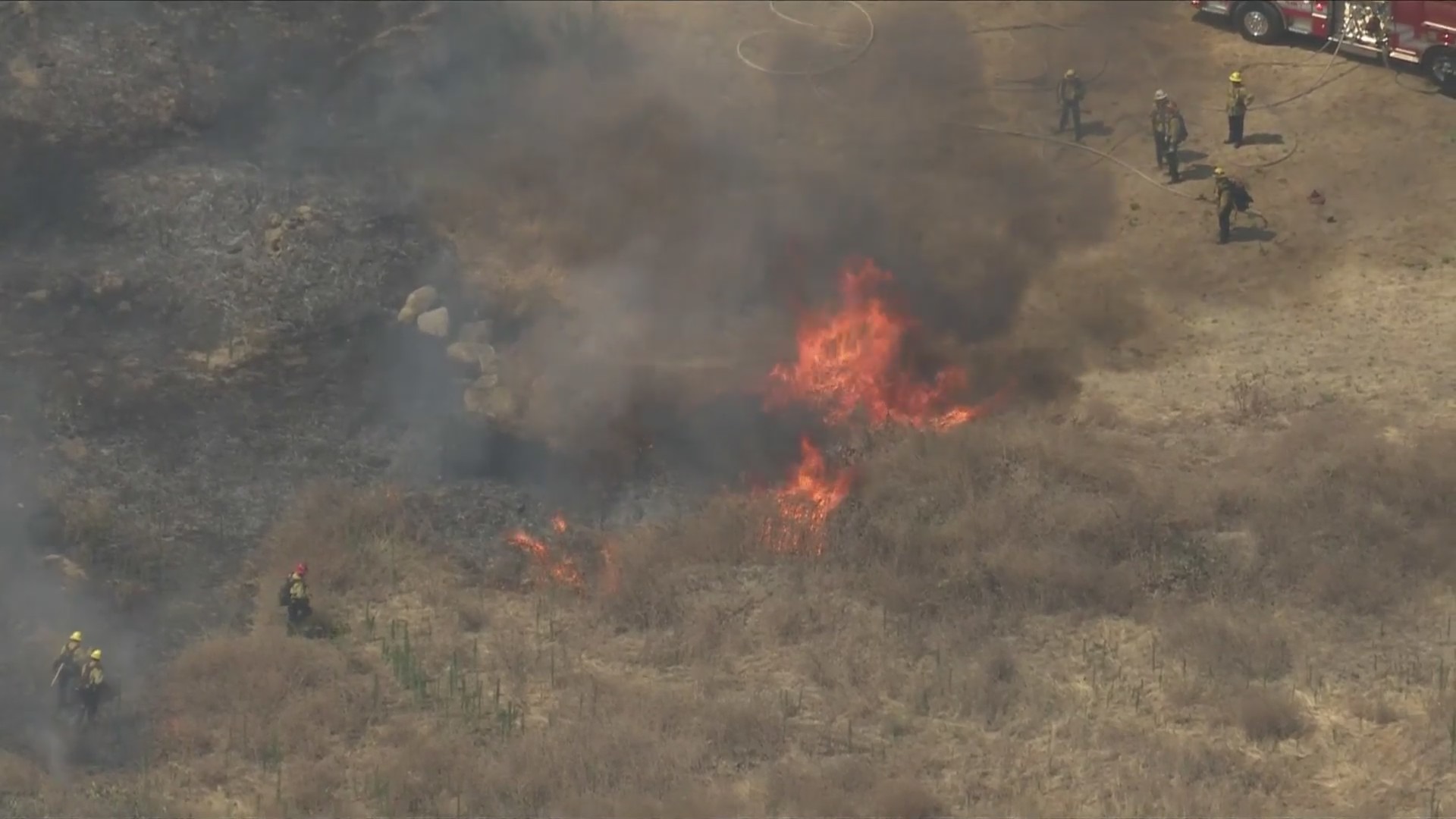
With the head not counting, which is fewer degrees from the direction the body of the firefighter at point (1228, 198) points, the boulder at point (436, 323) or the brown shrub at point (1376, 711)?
the boulder

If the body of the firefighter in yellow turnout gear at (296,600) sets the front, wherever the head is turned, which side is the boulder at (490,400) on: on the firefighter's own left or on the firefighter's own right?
on the firefighter's own left

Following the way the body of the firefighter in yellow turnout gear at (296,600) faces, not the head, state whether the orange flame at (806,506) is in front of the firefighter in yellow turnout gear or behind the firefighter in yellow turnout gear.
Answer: in front

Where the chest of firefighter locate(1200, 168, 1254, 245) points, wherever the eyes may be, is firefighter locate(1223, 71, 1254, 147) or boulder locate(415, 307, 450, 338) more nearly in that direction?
the boulder

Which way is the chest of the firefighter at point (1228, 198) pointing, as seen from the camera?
to the viewer's left

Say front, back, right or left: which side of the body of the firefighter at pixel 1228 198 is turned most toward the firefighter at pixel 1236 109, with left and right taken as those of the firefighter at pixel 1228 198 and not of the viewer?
right

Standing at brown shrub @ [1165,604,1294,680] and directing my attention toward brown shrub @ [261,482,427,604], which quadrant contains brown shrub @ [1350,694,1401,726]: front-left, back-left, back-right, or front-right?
back-left

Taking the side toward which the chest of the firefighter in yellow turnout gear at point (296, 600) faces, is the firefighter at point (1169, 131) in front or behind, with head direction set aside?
in front

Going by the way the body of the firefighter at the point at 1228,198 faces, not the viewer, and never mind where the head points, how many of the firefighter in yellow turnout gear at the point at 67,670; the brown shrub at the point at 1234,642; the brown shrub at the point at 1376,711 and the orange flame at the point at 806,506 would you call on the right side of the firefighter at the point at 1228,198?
0

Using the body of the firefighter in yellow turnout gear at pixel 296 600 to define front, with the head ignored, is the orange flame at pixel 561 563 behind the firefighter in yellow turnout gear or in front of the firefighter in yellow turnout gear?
in front

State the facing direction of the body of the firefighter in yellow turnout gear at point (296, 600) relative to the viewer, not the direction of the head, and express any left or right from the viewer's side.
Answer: facing to the right of the viewer

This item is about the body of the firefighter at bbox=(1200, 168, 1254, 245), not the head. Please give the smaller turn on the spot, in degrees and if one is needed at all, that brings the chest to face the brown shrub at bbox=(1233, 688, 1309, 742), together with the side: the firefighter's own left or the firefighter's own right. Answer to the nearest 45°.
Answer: approximately 90° to the firefighter's own left

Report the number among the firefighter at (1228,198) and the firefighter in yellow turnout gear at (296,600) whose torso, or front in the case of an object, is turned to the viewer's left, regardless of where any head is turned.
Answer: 1

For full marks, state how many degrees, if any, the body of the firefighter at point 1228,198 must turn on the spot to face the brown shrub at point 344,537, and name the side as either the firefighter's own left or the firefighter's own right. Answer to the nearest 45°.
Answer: approximately 45° to the firefighter's own left

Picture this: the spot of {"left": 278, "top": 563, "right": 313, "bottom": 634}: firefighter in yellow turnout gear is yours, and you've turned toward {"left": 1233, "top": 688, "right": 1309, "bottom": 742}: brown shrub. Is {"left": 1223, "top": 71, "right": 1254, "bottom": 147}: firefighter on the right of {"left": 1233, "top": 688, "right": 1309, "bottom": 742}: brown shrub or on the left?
left

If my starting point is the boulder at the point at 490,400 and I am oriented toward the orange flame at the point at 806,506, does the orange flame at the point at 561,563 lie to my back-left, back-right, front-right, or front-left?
front-right

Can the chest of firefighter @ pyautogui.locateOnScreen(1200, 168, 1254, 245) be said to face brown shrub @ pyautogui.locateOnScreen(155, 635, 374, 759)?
no

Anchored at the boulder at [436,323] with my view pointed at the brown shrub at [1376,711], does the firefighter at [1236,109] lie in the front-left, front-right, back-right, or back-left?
front-left
